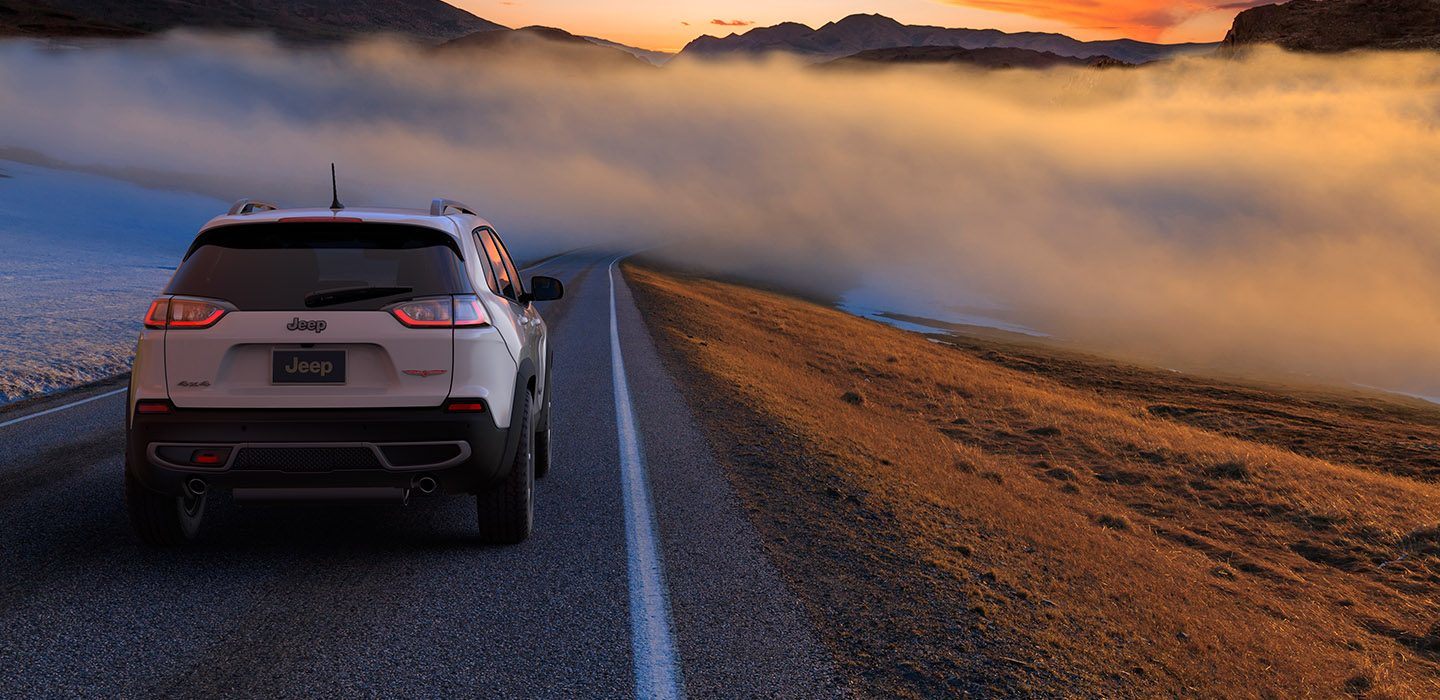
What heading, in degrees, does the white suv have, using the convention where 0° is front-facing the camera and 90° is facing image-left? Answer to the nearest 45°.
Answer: approximately 180°
